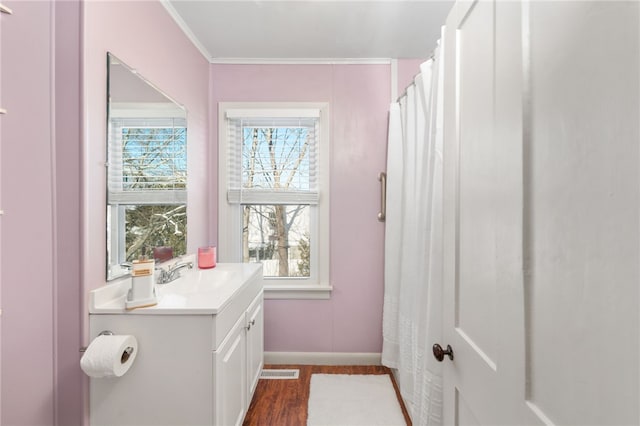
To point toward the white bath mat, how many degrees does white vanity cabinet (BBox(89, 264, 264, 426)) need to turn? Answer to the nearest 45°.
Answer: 0° — it already faces it

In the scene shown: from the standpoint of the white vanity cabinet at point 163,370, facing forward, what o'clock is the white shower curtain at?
The white shower curtain is roughly at 12 o'clock from the white vanity cabinet.

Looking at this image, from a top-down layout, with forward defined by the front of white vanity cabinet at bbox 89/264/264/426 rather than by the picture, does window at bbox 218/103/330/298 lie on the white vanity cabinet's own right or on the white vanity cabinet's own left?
on the white vanity cabinet's own left

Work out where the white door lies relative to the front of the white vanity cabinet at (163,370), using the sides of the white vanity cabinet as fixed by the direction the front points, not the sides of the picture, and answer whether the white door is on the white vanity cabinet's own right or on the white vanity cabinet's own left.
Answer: on the white vanity cabinet's own right

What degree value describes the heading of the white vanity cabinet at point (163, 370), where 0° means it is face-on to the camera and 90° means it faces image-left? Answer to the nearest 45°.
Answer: approximately 270°
